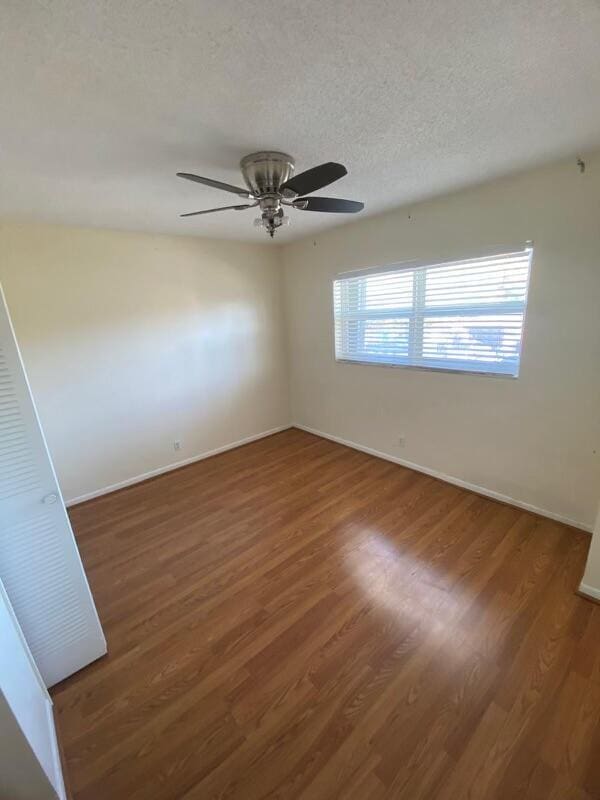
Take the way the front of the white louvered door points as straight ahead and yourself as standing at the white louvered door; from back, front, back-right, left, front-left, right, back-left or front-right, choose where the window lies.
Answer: front-left

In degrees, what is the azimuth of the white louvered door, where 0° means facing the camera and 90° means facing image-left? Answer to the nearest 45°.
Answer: approximately 315°
